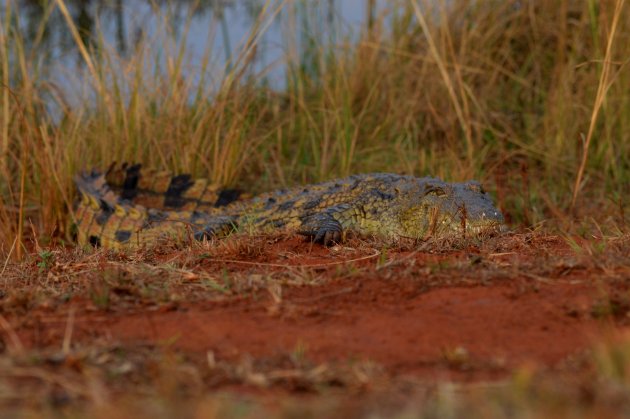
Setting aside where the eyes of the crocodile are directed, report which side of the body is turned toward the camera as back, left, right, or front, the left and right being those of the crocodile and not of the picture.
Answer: right
